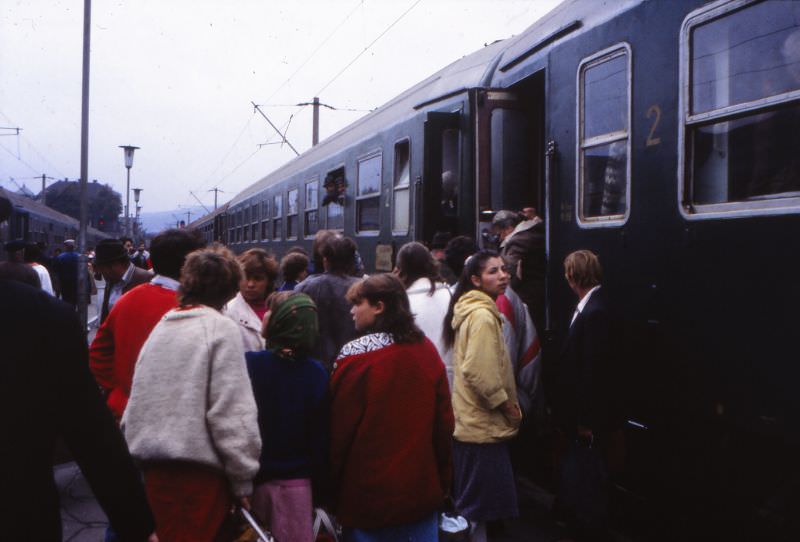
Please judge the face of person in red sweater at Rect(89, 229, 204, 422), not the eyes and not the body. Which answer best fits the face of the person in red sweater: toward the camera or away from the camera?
away from the camera

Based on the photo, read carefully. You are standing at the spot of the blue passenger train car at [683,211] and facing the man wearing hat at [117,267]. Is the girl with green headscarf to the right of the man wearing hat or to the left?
left

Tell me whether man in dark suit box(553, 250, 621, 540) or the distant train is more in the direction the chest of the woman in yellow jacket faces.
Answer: the man in dark suit

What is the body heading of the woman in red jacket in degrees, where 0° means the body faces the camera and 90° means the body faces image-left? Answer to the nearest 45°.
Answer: approximately 135°

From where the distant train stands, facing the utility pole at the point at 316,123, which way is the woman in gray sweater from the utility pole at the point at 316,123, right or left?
right
